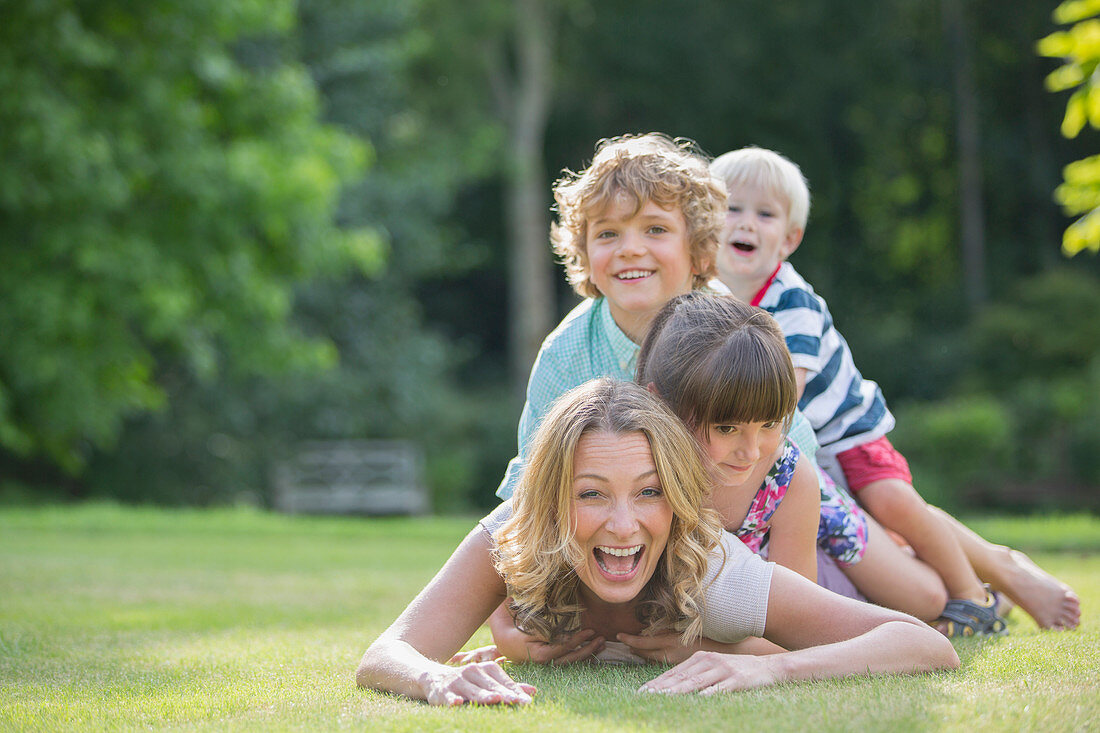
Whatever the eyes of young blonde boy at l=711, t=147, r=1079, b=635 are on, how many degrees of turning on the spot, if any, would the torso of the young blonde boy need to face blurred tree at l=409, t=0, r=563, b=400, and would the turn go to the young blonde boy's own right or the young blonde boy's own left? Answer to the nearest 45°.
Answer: approximately 135° to the young blonde boy's own right

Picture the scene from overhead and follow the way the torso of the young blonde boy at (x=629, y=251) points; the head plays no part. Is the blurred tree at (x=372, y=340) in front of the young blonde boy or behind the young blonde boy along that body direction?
behind

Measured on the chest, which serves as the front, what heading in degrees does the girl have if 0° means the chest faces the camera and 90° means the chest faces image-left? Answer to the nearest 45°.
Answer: approximately 45°

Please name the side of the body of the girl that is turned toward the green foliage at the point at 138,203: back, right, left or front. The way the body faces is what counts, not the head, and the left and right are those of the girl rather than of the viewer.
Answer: right

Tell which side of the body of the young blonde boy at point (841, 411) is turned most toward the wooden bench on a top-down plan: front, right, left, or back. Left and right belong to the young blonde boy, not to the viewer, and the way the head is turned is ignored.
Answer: right

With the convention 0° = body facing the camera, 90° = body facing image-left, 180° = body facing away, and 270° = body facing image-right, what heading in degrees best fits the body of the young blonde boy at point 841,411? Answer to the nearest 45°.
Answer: approximately 45°

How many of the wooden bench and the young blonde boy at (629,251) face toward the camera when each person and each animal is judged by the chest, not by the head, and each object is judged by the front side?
2

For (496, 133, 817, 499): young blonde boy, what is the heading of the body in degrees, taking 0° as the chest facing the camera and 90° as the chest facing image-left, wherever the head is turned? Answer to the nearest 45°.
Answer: approximately 0°
